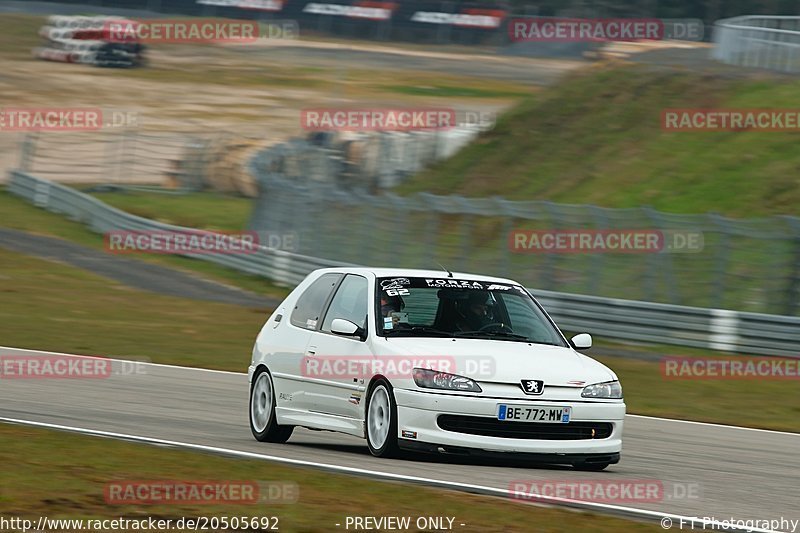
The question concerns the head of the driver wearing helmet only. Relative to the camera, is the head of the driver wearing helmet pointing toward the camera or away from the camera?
toward the camera

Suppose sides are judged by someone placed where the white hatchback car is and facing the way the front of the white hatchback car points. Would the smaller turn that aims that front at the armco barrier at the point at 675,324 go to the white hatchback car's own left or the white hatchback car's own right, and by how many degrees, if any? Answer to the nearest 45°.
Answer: approximately 135° to the white hatchback car's own left

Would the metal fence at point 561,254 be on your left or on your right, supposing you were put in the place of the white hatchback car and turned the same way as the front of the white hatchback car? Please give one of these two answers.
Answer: on your left

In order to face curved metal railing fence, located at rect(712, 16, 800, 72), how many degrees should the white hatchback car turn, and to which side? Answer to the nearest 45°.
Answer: approximately 135° to its left

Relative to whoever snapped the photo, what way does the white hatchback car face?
facing the viewer and to the right of the viewer
